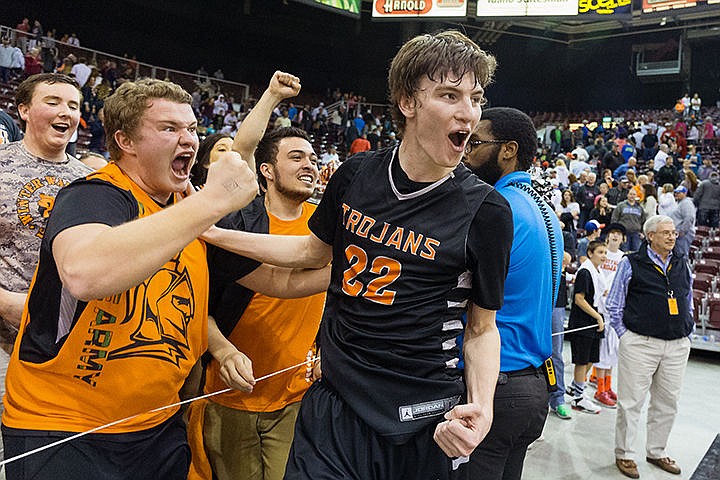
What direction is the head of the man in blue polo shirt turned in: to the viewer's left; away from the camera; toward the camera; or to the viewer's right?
to the viewer's left

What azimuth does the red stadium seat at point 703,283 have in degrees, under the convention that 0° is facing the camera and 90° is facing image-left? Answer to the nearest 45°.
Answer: approximately 45°

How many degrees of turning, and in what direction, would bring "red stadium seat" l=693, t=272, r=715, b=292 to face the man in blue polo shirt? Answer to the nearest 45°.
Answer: approximately 45° to its left

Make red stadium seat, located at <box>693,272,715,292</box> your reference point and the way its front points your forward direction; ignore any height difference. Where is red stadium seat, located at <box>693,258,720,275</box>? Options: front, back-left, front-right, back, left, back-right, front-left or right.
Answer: back-right
